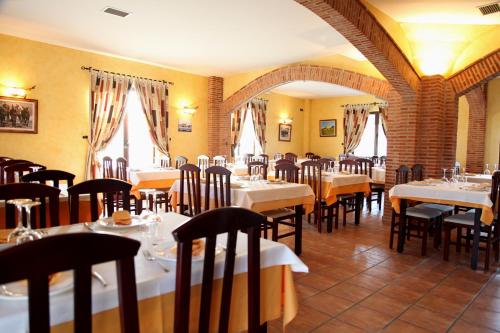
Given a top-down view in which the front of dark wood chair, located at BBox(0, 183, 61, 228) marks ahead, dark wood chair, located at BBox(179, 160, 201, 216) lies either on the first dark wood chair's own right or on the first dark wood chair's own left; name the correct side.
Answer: on the first dark wood chair's own left

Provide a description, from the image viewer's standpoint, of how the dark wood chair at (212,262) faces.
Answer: facing away from the viewer and to the left of the viewer

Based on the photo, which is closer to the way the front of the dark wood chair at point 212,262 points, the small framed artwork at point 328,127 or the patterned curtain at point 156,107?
the patterned curtain

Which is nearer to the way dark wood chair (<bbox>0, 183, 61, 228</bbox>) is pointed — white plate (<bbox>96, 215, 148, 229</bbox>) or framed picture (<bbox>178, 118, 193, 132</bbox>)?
the white plate

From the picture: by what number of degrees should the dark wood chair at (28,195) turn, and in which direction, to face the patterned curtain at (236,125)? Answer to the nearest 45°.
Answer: approximately 135° to its left

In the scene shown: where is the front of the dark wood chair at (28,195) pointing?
toward the camera

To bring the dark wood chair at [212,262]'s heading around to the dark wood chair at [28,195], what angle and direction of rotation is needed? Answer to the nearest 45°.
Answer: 0° — it already faces it

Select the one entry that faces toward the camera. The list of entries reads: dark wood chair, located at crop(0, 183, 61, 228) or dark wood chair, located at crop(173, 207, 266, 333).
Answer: dark wood chair, located at crop(0, 183, 61, 228)

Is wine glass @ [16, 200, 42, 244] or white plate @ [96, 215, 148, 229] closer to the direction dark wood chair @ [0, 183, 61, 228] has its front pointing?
the wine glass

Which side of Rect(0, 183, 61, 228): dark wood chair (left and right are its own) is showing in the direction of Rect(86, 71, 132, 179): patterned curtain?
back

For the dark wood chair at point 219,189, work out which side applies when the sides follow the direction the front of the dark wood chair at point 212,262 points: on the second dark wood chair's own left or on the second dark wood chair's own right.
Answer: on the second dark wood chair's own right

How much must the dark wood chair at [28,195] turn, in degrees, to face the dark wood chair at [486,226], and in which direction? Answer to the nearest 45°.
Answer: approximately 90° to its left

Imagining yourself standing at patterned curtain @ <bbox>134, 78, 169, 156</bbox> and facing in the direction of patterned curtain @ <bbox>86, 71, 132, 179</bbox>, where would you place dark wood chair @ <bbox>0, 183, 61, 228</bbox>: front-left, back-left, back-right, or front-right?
front-left

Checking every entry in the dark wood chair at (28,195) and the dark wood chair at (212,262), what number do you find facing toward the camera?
1

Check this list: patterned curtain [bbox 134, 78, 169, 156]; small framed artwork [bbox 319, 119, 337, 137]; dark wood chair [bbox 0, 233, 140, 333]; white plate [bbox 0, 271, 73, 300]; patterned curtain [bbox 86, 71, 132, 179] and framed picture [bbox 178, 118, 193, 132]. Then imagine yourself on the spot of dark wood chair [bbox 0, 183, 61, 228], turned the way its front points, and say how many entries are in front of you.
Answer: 2

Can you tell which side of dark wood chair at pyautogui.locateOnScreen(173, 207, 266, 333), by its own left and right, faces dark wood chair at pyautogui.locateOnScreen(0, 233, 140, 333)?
left
